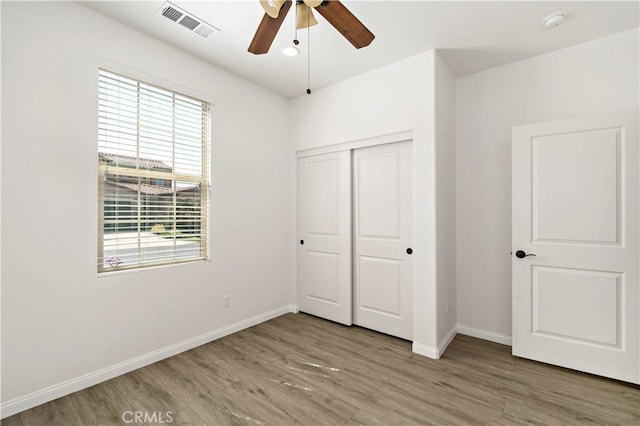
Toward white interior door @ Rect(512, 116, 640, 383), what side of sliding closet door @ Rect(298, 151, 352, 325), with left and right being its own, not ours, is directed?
left

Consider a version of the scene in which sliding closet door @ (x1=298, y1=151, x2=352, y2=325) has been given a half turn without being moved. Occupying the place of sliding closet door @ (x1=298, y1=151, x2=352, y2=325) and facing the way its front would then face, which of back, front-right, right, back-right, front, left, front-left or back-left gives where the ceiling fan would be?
back-right

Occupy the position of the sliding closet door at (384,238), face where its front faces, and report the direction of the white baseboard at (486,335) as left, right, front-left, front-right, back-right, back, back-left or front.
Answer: back-left

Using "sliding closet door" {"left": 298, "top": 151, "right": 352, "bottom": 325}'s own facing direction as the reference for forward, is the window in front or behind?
in front

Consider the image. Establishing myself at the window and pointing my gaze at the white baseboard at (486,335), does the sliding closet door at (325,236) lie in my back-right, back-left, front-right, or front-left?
front-left

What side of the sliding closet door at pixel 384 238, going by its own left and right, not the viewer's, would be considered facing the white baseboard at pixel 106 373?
front

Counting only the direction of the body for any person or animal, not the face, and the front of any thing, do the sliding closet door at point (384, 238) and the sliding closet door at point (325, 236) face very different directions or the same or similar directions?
same or similar directions

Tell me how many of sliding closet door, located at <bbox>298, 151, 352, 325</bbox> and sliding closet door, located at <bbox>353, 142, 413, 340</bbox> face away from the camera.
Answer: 0

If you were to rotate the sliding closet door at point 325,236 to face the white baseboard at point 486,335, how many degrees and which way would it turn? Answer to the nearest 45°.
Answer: approximately 135° to its left

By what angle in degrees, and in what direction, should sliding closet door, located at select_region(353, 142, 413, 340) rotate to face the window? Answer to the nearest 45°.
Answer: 0° — it already faces it

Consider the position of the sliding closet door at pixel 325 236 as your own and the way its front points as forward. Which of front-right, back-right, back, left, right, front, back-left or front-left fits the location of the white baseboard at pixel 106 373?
front

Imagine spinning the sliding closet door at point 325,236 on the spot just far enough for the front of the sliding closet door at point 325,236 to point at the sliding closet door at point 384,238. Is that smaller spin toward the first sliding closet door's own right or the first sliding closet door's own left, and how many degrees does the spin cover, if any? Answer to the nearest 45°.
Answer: approximately 90° to the first sliding closet door's own left

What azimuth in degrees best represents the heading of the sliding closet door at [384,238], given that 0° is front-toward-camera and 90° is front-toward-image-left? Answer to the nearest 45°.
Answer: approximately 45°
